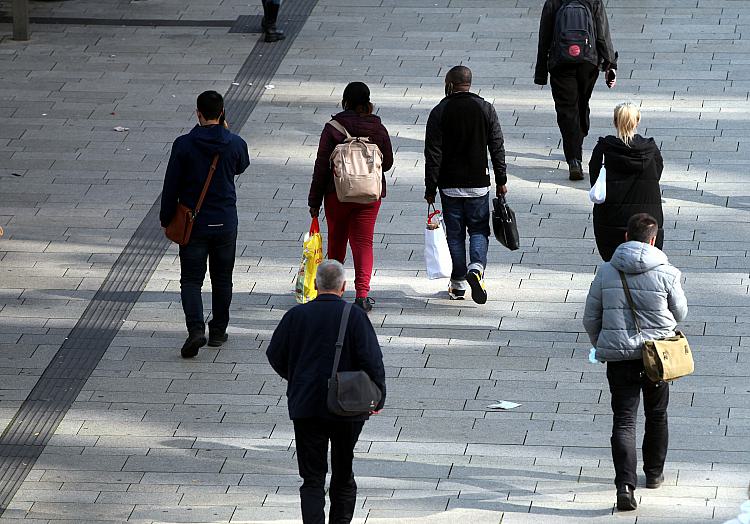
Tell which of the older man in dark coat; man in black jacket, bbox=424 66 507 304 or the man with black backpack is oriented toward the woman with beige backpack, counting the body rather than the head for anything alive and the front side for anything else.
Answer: the older man in dark coat

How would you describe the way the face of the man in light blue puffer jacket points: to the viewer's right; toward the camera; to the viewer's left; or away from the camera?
away from the camera

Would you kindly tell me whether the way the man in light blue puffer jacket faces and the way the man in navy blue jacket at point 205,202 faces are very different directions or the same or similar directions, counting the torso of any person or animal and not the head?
same or similar directions

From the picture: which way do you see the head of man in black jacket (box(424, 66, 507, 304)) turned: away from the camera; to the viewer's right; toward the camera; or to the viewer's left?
away from the camera

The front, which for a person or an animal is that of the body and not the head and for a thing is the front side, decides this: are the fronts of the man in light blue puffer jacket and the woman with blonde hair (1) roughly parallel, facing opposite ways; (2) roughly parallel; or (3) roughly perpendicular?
roughly parallel

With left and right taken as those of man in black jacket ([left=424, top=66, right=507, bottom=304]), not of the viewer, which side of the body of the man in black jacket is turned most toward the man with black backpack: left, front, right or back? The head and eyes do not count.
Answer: front

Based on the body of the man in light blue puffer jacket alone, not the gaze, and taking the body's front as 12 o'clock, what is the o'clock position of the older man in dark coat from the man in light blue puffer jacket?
The older man in dark coat is roughly at 8 o'clock from the man in light blue puffer jacket.

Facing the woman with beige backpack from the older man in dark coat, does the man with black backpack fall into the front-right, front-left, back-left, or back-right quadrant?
front-right

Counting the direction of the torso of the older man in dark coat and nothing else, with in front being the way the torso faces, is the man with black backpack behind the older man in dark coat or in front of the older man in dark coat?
in front

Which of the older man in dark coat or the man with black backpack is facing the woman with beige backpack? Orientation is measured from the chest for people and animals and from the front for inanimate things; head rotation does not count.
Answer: the older man in dark coat

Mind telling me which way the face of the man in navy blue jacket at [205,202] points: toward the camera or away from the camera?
away from the camera

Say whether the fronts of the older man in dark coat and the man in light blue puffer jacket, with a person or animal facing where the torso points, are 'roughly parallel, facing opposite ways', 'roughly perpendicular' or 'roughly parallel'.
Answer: roughly parallel

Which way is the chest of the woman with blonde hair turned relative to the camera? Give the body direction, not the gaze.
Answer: away from the camera

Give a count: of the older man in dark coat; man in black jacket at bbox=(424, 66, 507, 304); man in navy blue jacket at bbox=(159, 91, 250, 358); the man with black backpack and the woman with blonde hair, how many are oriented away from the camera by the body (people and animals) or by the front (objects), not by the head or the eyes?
5

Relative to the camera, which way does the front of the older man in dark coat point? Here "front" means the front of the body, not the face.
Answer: away from the camera

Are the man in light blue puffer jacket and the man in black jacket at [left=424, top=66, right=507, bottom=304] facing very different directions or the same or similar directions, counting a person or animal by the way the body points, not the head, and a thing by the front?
same or similar directions

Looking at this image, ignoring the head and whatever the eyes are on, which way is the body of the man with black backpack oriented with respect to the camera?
away from the camera

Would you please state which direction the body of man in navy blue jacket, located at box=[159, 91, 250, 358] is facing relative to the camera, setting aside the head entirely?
away from the camera

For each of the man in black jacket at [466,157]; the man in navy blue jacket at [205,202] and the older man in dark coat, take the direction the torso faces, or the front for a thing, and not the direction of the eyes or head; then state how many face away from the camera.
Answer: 3

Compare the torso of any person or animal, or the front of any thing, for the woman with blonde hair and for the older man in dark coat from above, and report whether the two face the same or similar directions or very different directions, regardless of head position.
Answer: same or similar directions

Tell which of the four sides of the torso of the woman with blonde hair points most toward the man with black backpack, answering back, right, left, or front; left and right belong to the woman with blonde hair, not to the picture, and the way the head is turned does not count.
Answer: front
